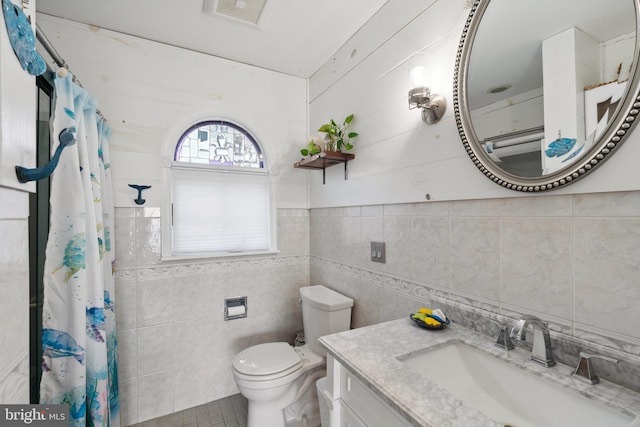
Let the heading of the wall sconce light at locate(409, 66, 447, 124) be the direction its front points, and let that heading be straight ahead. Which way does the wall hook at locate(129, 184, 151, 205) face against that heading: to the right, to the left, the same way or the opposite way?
to the left

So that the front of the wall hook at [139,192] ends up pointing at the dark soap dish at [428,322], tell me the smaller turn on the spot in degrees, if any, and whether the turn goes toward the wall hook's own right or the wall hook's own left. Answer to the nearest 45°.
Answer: approximately 45° to the wall hook's own left

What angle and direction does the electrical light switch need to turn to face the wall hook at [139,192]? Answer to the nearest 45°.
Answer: approximately 45° to its right

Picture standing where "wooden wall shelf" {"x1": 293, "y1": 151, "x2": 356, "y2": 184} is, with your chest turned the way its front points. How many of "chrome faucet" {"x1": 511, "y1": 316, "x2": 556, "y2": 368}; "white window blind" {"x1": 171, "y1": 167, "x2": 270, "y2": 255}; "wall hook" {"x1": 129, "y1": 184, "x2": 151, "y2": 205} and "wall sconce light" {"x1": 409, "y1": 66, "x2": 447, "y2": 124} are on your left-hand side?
2

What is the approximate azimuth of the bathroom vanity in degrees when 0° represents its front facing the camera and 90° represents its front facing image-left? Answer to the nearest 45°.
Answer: approximately 45°

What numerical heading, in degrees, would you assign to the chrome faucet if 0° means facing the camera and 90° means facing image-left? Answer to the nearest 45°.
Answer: approximately 45°

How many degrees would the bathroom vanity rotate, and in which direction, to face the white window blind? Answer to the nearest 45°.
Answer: approximately 45° to its right

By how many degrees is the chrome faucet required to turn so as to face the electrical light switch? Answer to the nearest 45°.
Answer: approximately 90° to its right

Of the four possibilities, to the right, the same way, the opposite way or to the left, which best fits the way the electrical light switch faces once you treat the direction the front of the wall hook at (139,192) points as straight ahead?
to the right

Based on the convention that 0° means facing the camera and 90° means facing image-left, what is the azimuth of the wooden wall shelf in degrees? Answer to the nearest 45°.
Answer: approximately 45°
